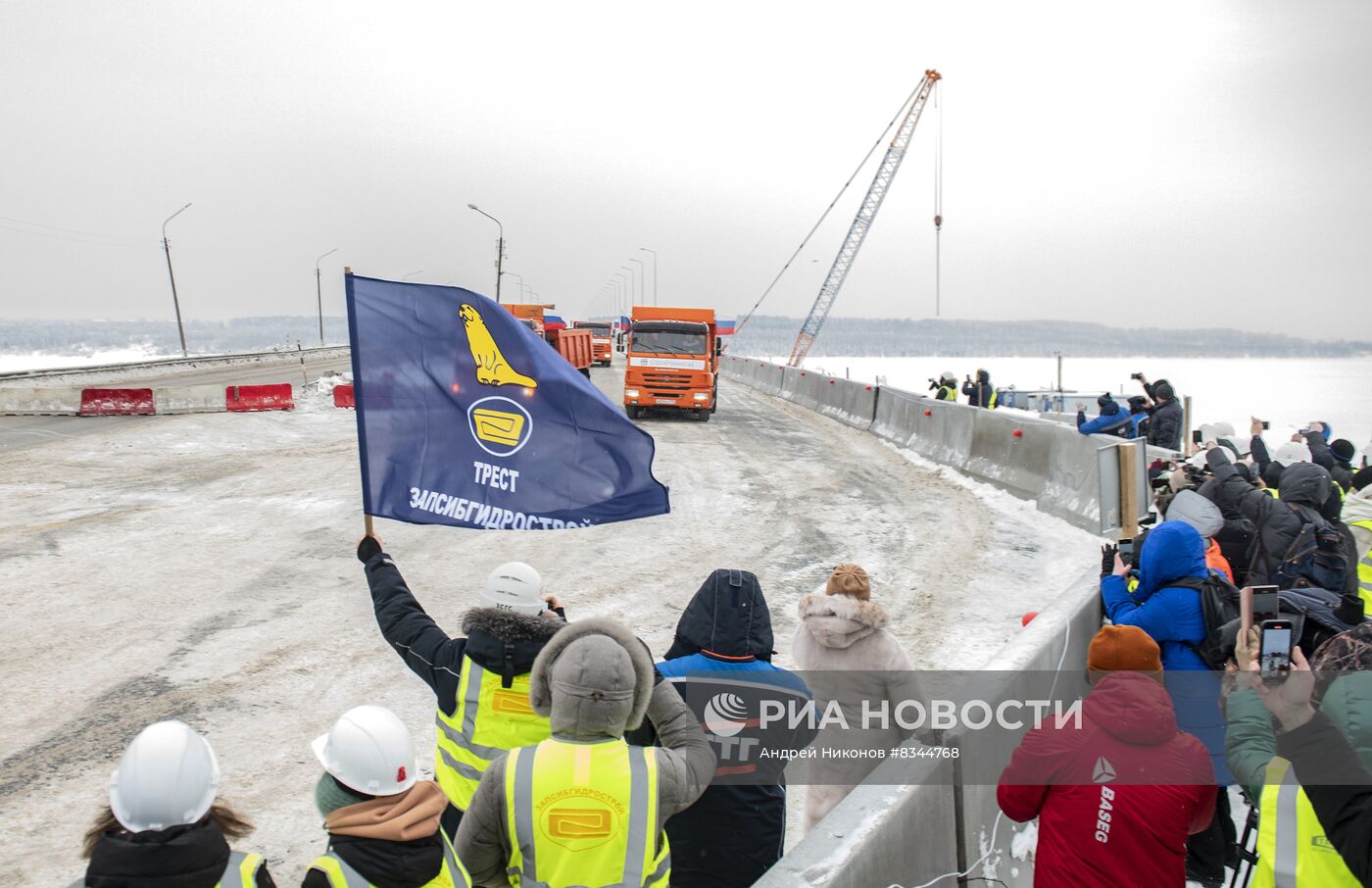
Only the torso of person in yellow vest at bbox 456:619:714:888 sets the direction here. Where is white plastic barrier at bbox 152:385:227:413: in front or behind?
in front

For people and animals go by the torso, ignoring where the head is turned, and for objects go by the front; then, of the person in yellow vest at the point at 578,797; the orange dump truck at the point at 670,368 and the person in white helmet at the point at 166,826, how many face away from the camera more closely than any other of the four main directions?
2

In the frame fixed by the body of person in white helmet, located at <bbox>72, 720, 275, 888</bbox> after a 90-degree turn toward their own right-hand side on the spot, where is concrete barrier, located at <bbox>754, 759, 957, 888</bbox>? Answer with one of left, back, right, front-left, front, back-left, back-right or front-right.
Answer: front

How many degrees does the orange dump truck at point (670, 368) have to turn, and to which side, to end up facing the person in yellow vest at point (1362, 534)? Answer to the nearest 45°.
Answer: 0° — it already faces them

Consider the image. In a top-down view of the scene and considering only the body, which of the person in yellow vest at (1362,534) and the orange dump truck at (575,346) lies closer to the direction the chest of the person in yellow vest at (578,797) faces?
the orange dump truck

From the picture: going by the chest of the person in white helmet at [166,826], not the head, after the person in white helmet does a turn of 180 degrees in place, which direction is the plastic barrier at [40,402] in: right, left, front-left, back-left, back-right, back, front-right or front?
back

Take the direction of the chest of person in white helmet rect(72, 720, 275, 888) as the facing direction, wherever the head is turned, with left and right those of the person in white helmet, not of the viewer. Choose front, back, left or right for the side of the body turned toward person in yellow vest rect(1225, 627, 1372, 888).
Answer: right

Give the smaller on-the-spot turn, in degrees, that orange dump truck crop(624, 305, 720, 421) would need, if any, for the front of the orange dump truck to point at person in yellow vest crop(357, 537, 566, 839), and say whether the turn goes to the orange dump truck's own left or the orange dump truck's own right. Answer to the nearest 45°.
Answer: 0° — it already faces them

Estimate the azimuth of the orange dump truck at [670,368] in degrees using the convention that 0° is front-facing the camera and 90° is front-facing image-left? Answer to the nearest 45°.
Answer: approximately 0°

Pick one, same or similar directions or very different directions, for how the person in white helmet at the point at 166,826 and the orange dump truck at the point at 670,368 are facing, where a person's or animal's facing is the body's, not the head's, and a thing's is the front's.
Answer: very different directions

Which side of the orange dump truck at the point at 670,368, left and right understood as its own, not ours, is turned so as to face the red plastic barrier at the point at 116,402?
right

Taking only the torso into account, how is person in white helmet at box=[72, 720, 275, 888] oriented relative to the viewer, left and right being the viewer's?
facing away from the viewer

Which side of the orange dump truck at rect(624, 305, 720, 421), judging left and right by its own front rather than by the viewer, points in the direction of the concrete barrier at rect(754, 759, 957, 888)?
front

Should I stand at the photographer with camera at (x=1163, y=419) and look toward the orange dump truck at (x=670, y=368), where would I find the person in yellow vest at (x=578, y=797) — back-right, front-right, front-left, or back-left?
back-left
